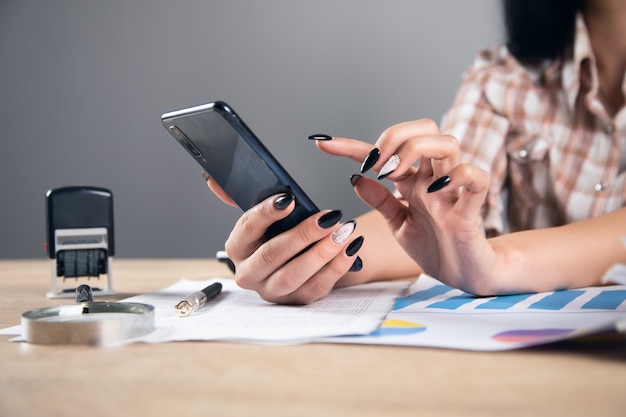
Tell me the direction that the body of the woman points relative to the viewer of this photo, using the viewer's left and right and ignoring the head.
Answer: facing the viewer and to the left of the viewer

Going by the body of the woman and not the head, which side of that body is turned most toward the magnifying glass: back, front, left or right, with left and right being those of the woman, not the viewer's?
front
